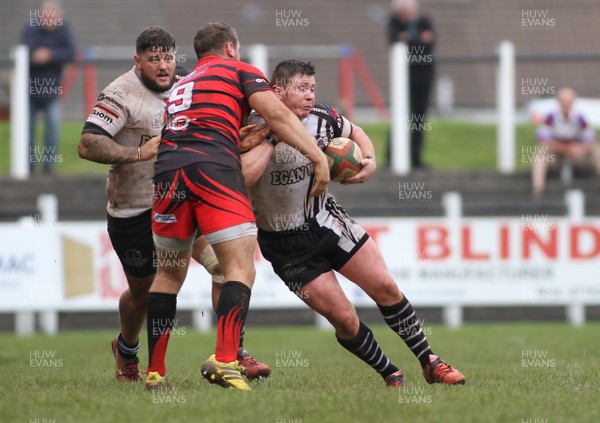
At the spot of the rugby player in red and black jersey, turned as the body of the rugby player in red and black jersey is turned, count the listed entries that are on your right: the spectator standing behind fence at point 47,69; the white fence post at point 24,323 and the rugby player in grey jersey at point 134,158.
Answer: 0

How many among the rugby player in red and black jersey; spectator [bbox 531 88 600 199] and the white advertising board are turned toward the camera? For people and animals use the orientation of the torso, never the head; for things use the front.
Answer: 2

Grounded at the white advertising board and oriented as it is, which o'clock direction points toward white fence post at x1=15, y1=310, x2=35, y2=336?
The white fence post is roughly at 3 o'clock from the white advertising board.

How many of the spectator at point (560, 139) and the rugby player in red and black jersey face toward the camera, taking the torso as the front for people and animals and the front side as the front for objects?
1

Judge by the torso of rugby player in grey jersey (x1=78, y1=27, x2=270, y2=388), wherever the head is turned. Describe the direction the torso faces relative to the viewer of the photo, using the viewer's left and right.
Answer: facing the viewer and to the right of the viewer

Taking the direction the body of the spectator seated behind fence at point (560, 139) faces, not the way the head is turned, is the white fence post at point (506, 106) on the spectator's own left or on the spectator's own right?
on the spectator's own right

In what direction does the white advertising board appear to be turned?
toward the camera

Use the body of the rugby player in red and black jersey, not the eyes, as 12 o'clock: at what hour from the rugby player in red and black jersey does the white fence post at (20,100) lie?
The white fence post is roughly at 10 o'clock from the rugby player in red and black jersey.

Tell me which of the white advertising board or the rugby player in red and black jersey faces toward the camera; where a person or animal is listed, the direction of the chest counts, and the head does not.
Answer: the white advertising board

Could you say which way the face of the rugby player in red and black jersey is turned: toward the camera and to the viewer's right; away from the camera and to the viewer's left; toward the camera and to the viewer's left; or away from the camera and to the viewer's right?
away from the camera and to the viewer's right

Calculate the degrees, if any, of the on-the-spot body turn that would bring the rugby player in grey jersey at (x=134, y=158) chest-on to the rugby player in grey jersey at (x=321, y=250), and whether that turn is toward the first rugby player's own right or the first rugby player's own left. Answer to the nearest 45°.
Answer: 0° — they already face them

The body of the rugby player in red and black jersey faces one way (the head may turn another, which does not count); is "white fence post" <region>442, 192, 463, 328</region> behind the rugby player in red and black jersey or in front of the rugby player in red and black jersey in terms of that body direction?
in front

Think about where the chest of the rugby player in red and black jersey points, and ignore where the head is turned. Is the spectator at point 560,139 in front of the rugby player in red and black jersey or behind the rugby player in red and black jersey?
in front

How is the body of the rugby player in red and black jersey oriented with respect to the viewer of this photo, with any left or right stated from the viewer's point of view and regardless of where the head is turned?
facing away from the viewer and to the right of the viewer

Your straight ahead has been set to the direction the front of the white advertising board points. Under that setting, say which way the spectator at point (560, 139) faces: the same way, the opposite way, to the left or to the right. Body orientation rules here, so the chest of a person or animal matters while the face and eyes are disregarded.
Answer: the same way

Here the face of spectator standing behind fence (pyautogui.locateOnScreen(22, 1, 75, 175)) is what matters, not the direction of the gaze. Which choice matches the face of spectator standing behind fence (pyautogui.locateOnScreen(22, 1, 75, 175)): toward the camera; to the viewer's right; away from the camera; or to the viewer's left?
toward the camera

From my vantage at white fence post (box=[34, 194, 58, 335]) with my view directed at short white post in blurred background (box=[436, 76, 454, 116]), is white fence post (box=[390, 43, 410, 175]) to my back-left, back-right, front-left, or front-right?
front-right

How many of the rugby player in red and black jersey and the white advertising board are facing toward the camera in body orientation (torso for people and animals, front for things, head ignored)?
1

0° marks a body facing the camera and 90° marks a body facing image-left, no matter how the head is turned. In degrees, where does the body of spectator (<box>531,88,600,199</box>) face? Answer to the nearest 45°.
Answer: approximately 0°
